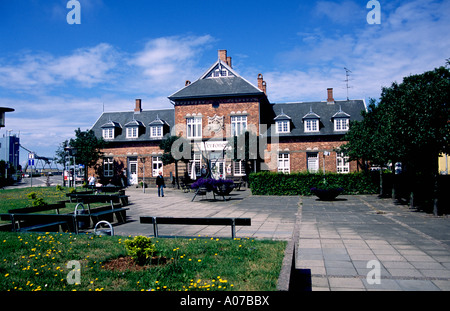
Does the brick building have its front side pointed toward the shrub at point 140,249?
yes

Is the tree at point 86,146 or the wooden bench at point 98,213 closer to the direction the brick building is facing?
the wooden bench

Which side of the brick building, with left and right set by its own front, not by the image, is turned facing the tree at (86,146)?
right

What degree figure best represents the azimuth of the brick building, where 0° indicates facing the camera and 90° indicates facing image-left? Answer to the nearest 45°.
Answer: approximately 0°

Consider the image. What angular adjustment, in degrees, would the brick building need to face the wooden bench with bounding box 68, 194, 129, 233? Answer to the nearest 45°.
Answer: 0° — it already faces it

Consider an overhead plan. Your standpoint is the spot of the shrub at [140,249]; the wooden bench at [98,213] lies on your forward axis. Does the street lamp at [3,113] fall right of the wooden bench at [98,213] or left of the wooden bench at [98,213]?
left

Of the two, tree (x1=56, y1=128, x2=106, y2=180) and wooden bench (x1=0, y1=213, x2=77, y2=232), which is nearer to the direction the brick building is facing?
the wooden bench
